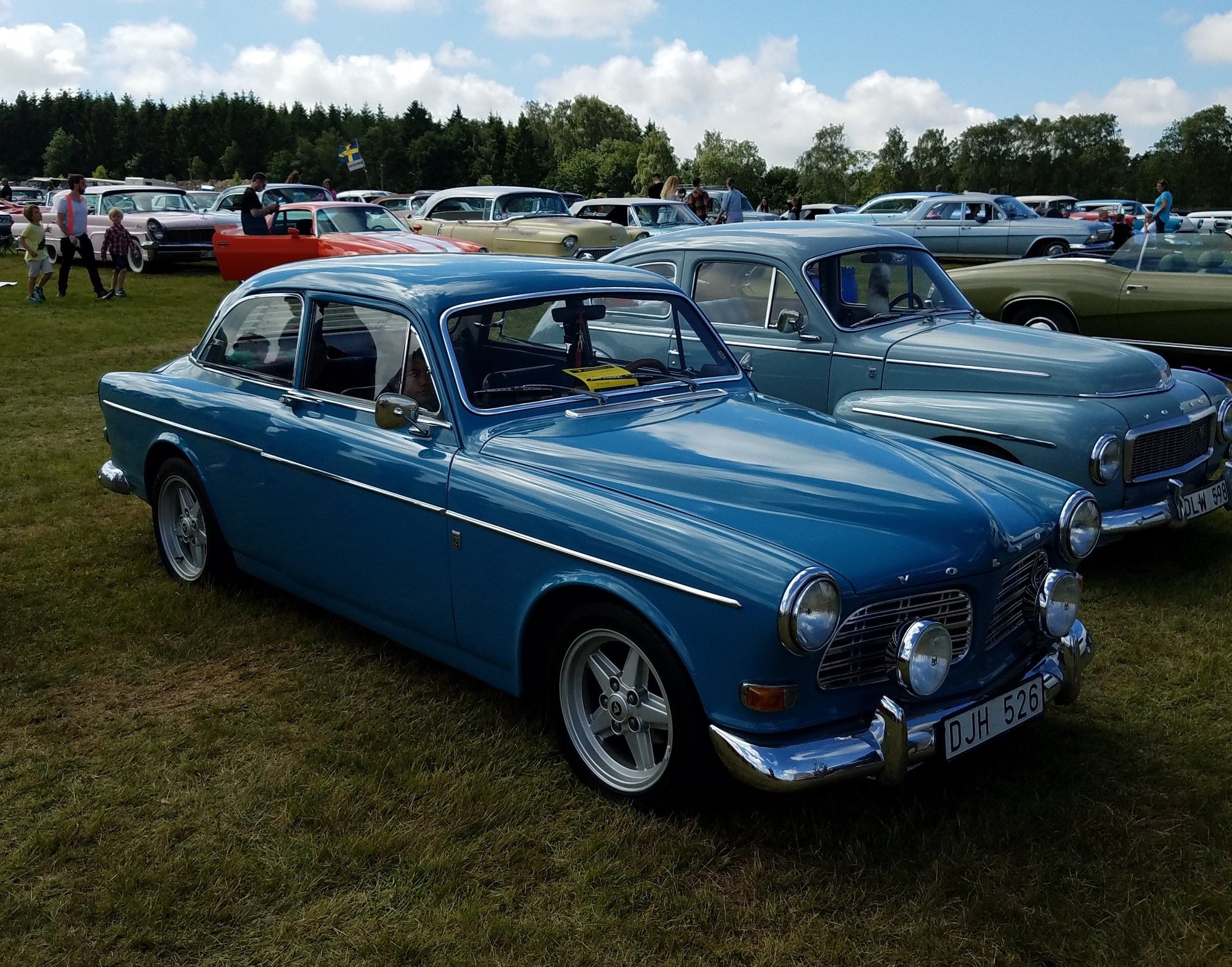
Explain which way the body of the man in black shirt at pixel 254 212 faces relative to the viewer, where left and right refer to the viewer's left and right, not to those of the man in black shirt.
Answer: facing to the right of the viewer

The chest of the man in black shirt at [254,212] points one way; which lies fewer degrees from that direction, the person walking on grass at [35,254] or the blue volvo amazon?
the blue volvo amazon

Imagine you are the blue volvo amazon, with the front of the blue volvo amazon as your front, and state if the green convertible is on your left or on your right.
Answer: on your left

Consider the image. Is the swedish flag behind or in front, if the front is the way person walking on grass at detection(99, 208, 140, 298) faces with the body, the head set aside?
behind

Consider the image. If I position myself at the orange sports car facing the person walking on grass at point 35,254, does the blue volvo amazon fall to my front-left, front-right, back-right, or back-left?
front-left

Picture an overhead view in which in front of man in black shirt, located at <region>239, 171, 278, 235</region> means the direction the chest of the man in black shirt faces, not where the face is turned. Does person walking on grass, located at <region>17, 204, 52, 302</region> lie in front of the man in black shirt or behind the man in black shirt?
behind

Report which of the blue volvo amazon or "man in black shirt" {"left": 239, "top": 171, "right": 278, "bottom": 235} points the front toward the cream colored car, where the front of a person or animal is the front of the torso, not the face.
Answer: the man in black shirt

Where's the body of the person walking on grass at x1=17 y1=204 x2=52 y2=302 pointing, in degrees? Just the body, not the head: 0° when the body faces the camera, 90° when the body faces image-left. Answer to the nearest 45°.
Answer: approximately 315°
